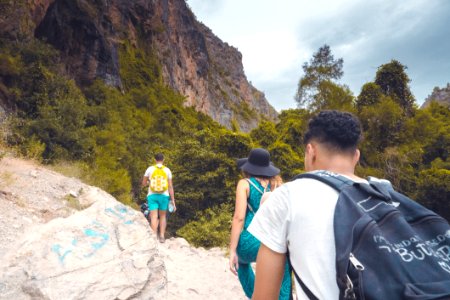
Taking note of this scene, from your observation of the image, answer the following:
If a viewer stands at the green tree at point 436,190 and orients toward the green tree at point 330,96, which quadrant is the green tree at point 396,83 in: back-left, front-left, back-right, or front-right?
front-right

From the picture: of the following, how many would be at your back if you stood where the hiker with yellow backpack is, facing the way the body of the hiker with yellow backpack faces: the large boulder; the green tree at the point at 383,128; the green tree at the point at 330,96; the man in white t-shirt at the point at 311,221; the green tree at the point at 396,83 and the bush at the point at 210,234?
2

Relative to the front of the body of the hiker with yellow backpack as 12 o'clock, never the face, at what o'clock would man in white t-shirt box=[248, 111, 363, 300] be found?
The man in white t-shirt is roughly at 6 o'clock from the hiker with yellow backpack.

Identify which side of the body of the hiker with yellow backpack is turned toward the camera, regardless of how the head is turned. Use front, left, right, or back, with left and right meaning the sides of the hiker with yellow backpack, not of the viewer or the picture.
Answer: back

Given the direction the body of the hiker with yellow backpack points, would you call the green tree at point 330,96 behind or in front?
in front

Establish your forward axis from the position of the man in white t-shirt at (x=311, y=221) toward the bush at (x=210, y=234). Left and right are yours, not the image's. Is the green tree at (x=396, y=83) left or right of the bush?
right

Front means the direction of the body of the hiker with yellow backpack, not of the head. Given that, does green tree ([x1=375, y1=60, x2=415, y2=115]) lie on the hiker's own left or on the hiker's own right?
on the hiker's own right

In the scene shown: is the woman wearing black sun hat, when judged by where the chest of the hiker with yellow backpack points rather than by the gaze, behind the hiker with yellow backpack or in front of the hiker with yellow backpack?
behind

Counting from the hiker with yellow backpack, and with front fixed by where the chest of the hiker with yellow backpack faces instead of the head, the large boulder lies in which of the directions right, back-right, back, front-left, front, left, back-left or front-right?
back

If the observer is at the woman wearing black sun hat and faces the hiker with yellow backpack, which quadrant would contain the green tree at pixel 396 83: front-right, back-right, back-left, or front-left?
front-right

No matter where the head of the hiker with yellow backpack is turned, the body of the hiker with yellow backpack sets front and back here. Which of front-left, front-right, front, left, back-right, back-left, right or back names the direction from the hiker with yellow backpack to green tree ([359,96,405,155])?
front-right

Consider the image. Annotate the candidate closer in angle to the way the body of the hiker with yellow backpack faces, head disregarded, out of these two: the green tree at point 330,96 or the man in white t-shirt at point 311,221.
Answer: the green tree
